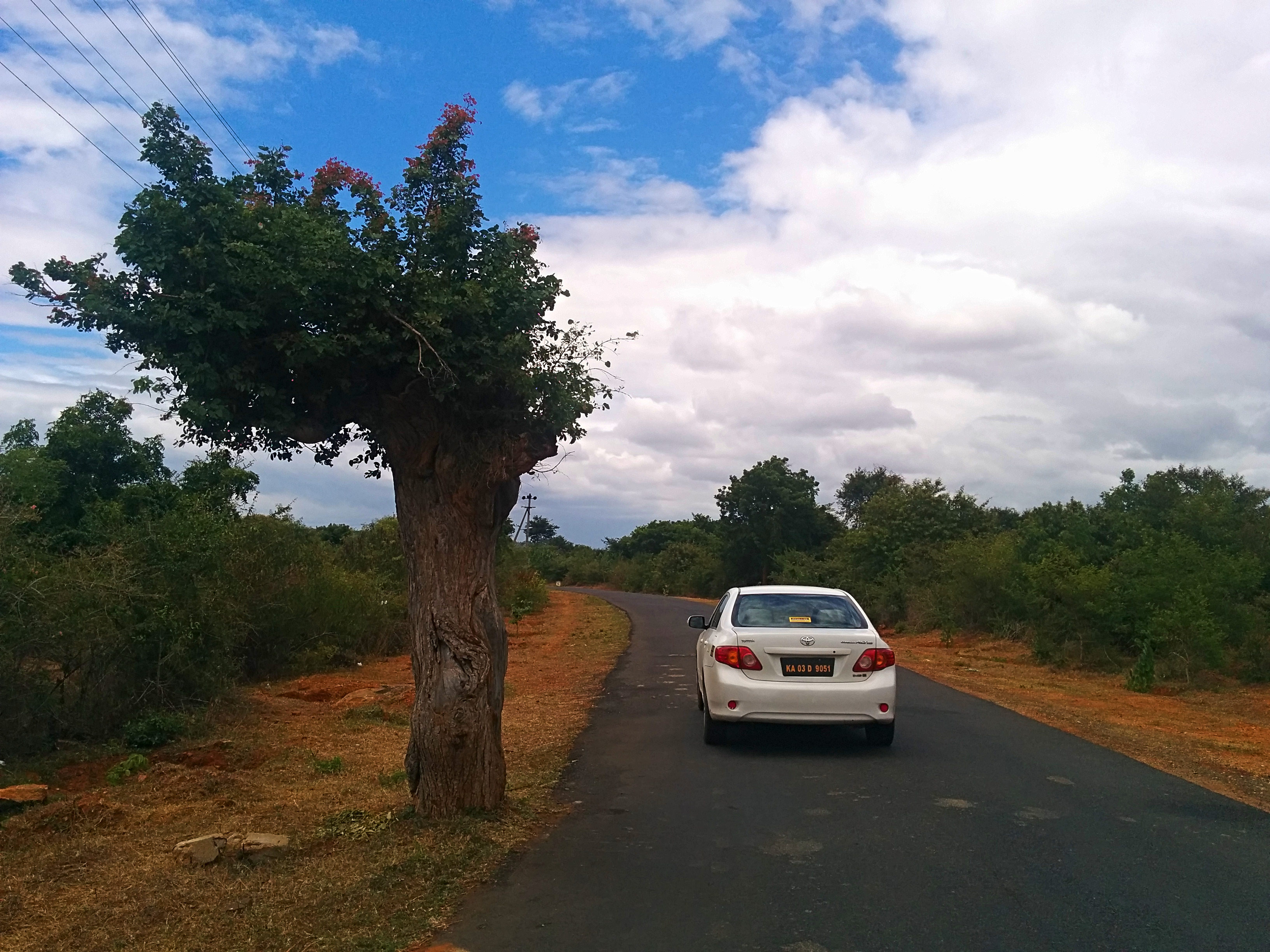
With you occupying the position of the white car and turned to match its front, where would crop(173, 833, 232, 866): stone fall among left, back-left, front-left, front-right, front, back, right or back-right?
back-left

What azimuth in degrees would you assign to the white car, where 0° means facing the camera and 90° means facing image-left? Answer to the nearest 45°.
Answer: approximately 180°

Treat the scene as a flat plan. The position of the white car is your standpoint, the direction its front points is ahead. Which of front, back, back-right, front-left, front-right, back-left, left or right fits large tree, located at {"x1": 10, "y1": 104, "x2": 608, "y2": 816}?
back-left

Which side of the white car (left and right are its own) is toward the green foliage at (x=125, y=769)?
left

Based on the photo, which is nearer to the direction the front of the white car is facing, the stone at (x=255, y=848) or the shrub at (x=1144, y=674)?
the shrub

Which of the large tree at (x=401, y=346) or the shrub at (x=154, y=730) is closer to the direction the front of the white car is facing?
the shrub

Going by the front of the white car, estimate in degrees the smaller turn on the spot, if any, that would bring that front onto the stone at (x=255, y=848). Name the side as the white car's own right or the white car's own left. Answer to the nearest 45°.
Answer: approximately 135° to the white car's own left

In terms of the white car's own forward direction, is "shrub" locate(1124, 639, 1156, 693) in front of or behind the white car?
in front

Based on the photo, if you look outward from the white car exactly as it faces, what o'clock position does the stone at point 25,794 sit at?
The stone is roughly at 8 o'clock from the white car.

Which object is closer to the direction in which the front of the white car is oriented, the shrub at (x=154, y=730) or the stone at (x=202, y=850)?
the shrub
